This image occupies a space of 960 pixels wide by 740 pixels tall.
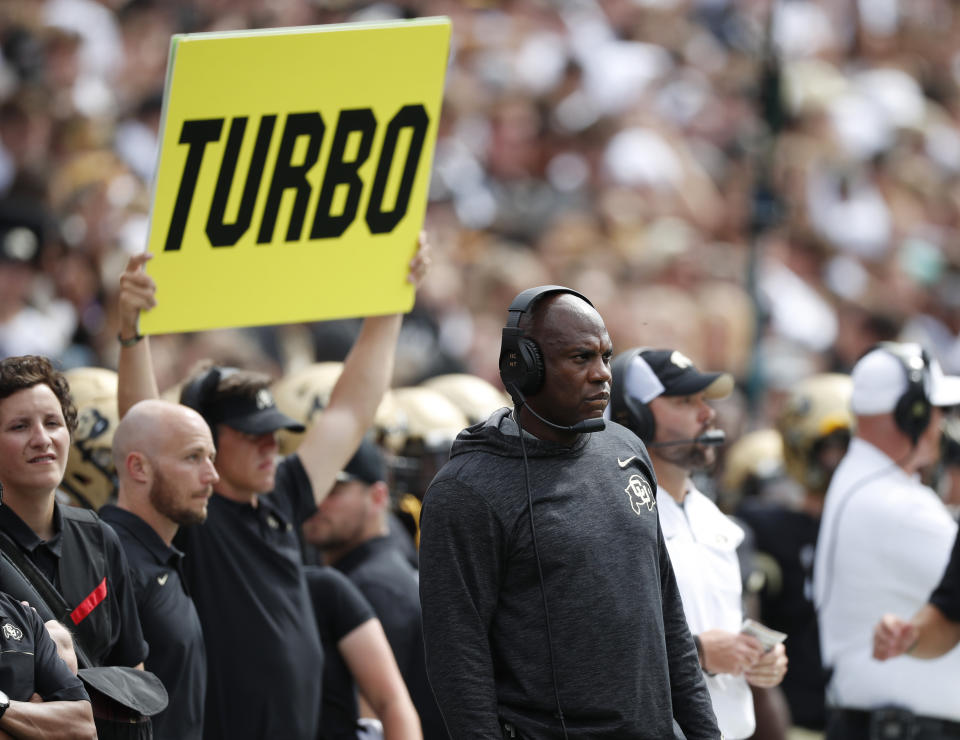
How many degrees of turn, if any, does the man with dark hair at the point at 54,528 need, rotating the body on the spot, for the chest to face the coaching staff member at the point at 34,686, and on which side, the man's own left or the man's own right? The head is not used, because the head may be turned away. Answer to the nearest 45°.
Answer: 0° — they already face them

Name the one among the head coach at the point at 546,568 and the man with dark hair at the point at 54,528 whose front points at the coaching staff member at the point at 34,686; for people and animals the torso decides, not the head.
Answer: the man with dark hair

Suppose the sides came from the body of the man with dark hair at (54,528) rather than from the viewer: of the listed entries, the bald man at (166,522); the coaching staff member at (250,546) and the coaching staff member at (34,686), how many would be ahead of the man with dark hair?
1

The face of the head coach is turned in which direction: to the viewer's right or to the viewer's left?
to the viewer's right

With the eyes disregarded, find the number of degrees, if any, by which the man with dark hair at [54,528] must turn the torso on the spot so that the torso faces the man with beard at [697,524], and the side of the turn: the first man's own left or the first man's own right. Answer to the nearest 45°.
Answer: approximately 90° to the first man's own left

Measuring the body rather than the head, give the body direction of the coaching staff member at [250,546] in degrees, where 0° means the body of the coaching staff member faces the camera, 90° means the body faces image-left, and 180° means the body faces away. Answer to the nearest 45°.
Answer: approximately 315°

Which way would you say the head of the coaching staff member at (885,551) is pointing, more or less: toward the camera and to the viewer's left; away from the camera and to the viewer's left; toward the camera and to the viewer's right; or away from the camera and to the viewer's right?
away from the camera and to the viewer's right

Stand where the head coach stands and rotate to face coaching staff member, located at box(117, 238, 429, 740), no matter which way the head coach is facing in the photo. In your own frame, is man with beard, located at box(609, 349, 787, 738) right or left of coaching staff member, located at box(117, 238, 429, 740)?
right

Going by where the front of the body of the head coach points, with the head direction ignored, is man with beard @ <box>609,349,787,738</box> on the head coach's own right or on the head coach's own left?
on the head coach's own left

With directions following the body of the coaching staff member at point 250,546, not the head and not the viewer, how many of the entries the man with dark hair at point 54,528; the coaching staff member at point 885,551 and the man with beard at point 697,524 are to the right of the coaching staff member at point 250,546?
1

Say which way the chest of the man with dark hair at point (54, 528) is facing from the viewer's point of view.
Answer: toward the camera

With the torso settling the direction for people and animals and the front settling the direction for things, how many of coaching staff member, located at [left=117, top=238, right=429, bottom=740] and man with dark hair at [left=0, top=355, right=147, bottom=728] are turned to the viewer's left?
0
